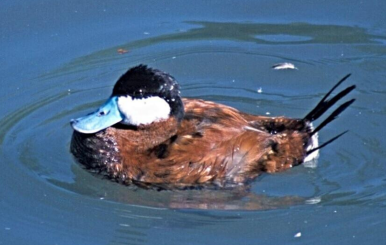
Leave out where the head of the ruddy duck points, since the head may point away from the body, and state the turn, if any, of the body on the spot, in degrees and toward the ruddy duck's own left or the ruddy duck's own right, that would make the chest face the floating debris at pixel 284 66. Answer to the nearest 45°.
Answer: approximately 135° to the ruddy duck's own right

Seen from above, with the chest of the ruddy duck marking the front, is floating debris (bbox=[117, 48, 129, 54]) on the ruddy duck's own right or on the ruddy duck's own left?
on the ruddy duck's own right

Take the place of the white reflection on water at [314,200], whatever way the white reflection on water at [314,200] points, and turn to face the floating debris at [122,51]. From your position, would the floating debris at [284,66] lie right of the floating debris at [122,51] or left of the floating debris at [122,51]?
right

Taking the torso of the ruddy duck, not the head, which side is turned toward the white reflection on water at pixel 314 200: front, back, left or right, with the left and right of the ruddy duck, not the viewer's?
back

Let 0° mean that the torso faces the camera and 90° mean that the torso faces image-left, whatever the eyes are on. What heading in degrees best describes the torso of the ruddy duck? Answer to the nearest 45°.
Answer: approximately 90°
